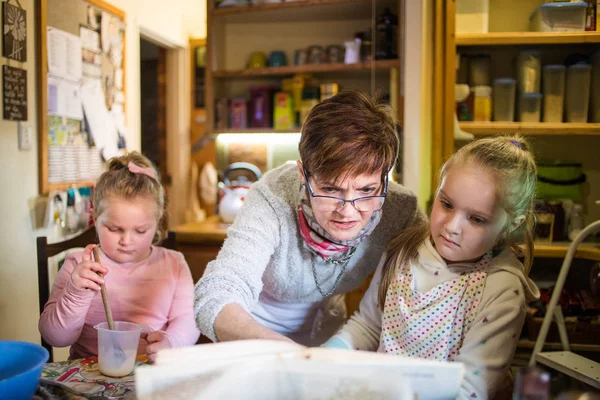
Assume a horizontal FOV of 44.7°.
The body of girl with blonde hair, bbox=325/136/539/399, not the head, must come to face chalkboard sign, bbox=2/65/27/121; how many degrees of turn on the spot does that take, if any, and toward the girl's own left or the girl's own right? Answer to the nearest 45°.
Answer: approximately 90° to the girl's own right

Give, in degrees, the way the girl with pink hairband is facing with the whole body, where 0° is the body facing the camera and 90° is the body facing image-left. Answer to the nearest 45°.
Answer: approximately 0°

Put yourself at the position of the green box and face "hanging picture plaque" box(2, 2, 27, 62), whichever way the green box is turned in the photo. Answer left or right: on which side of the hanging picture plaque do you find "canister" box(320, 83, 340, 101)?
right

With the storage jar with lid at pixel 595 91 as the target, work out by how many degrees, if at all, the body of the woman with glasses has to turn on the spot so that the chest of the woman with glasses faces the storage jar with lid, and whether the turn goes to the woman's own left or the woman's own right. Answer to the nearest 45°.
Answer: approximately 90° to the woman's own left

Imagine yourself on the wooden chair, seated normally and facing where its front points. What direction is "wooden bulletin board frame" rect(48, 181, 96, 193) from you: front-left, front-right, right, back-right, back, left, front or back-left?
back

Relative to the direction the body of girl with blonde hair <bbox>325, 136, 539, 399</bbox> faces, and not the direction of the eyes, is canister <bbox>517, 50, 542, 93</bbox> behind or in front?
behind
